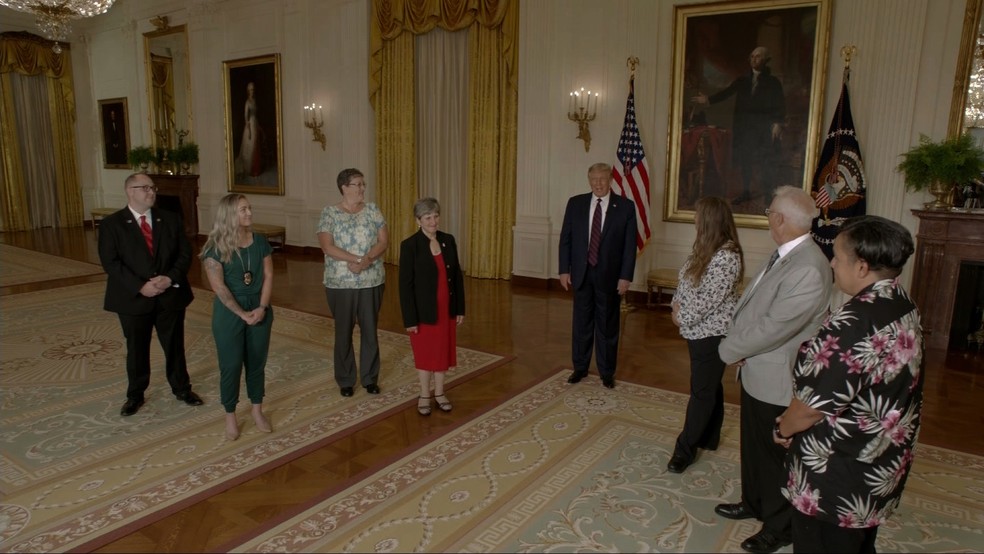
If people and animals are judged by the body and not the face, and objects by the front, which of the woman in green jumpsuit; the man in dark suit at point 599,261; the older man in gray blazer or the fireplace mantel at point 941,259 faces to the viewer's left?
the older man in gray blazer

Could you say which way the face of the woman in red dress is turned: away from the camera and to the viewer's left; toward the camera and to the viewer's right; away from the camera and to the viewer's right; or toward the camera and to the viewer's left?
toward the camera and to the viewer's right

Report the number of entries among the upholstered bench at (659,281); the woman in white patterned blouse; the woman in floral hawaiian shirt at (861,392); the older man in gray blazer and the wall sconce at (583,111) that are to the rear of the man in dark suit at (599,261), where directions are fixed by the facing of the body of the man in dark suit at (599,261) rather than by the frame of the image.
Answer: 2

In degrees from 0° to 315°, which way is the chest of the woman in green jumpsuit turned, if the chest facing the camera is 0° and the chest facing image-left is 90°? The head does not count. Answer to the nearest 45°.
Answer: approximately 315°

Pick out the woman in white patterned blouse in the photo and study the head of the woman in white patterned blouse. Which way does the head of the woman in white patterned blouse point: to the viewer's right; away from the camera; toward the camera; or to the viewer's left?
to the viewer's left

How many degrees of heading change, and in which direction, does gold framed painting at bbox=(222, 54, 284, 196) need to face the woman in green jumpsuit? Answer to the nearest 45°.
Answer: approximately 45° to its left

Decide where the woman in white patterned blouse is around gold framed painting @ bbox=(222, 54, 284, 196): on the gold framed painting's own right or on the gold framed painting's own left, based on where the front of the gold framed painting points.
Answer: on the gold framed painting's own left

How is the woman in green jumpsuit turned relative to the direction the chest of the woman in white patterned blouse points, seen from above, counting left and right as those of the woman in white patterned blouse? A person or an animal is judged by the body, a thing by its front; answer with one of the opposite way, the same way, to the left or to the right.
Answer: the opposite way

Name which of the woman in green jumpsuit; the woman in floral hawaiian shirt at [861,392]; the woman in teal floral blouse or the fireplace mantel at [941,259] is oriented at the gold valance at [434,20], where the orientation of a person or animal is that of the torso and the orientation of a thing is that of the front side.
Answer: the woman in floral hawaiian shirt

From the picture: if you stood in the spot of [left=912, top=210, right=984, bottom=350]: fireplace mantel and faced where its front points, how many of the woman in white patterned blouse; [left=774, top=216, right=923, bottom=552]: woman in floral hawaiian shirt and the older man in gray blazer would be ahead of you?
3

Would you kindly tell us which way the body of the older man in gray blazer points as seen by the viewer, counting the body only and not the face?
to the viewer's left

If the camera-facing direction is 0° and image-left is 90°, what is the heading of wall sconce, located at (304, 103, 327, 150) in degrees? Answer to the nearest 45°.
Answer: approximately 45°

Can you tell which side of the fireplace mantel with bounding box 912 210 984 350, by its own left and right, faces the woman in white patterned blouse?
front
